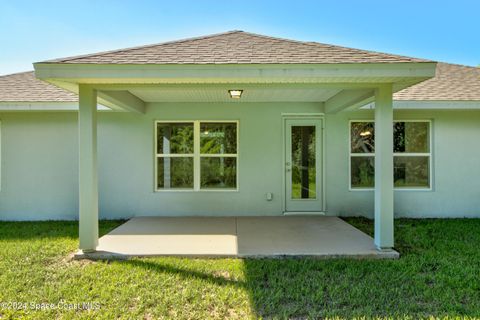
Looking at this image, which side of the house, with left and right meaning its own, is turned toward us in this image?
back
